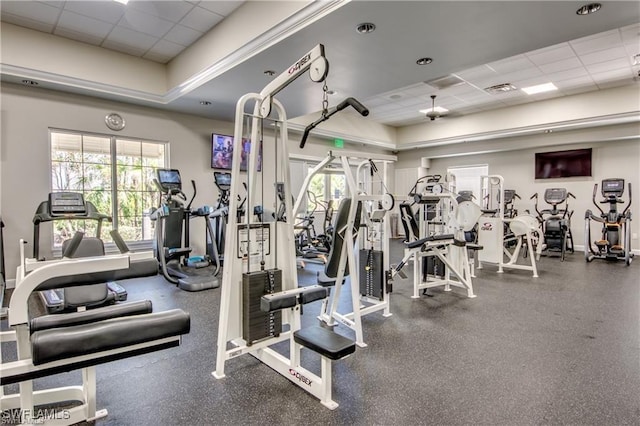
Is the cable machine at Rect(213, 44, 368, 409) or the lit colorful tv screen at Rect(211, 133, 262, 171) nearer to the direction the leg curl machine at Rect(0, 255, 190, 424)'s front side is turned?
the cable machine

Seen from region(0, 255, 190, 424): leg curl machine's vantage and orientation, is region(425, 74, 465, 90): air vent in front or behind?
in front

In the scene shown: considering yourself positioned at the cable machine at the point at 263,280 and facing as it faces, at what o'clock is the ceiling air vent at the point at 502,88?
The ceiling air vent is roughly at 9 o'clock from the cable machine.

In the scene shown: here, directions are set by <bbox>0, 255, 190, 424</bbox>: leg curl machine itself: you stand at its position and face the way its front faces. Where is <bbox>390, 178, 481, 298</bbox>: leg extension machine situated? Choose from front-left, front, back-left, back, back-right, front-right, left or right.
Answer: front

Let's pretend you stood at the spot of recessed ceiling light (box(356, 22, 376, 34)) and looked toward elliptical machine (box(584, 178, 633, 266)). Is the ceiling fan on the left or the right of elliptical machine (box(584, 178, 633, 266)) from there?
left

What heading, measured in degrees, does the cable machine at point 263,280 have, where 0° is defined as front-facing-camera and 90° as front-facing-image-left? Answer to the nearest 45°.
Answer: approximately 315°

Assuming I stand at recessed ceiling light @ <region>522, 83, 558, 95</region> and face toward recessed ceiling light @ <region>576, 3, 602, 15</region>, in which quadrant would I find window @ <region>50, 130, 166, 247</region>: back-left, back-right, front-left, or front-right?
front-right

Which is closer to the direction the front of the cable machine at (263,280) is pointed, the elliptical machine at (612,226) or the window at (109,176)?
the elliptical machine

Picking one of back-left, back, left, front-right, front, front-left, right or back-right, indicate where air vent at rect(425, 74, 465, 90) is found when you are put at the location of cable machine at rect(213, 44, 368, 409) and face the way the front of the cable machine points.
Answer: left

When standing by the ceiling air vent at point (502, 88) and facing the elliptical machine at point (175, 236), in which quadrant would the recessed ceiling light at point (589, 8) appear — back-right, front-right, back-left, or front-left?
front-left
